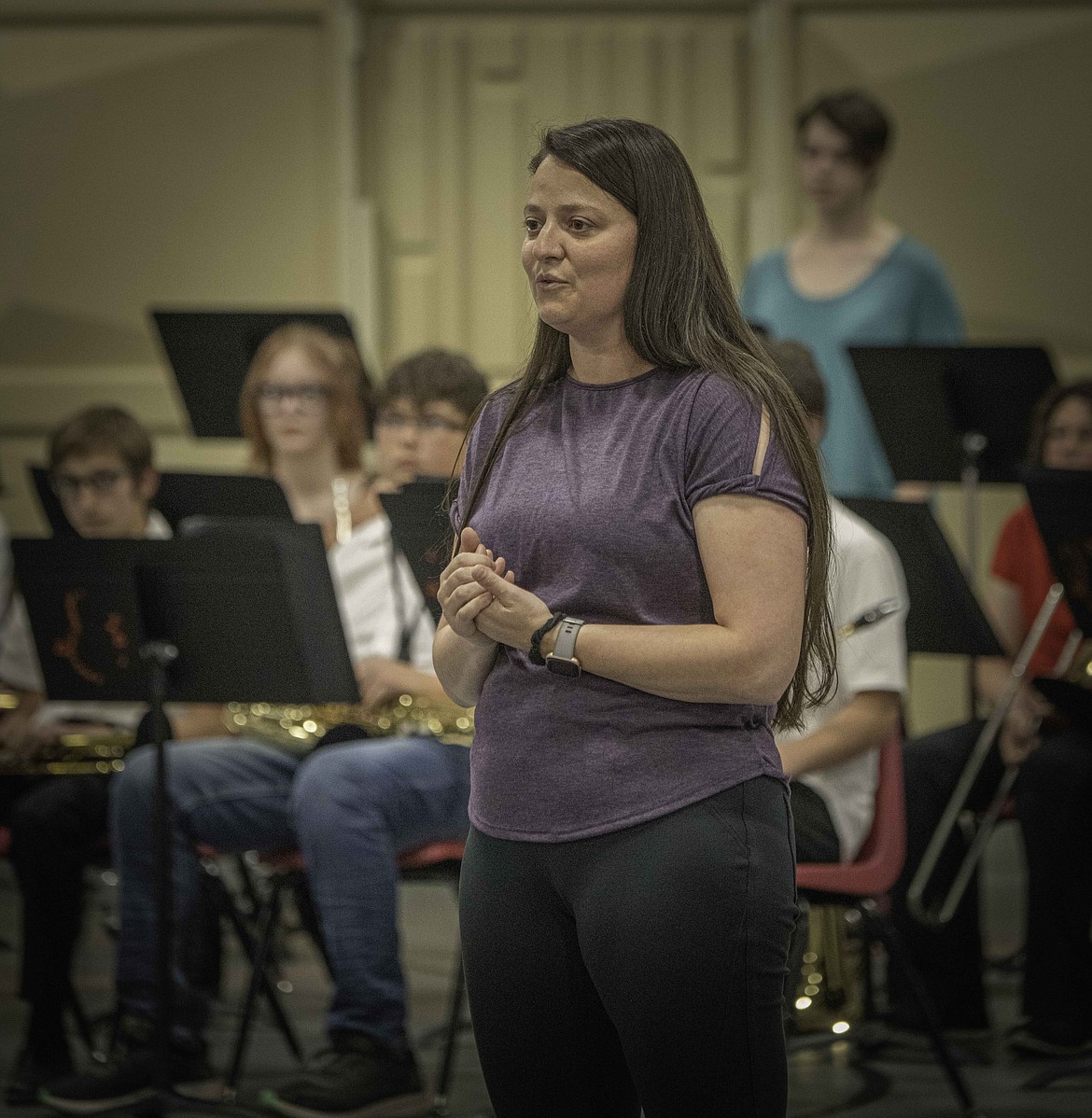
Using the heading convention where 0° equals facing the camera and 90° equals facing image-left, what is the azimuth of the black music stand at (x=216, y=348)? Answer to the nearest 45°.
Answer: approximately 180°

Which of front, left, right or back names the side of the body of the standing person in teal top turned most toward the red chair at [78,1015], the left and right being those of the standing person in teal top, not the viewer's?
front

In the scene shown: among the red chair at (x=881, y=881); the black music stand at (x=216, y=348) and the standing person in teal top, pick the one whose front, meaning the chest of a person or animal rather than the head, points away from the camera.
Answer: the black music stand

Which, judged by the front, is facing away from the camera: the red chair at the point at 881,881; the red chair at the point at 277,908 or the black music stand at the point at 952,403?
the black music stand

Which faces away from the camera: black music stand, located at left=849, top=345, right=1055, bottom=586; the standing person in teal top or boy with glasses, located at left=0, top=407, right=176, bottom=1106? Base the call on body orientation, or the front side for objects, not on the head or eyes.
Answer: the black music stand

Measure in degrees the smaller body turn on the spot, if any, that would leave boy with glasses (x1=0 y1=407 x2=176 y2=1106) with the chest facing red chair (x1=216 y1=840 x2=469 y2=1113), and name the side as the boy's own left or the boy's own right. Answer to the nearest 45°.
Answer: approximately 90° to the boy's own left

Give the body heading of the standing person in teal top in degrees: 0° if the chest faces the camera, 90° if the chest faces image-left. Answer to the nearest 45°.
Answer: approximately 45°
